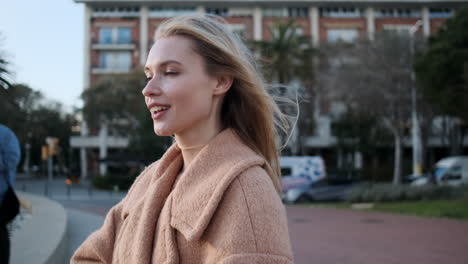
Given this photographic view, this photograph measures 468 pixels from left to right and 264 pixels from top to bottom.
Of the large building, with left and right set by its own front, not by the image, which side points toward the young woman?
front

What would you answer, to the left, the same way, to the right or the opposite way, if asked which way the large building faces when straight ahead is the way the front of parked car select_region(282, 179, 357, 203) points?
to the left

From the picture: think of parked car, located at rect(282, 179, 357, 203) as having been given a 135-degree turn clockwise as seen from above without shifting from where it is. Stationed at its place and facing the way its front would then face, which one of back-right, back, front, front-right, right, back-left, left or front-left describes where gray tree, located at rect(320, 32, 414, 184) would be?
front

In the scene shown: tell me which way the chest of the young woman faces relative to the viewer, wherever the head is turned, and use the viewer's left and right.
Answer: facing the viewer and to the left of the viewer

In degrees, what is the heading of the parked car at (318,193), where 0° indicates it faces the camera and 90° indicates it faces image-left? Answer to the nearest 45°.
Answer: approximately 90°

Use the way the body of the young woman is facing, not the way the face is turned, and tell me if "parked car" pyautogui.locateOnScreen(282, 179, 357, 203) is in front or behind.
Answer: behind

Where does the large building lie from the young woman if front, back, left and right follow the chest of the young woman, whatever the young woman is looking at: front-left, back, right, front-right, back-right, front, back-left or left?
back-right

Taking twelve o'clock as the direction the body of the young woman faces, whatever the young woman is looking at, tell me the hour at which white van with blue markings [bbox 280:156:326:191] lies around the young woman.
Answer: The white van with blue markings is roughly at 5 o'clock from the young woman.

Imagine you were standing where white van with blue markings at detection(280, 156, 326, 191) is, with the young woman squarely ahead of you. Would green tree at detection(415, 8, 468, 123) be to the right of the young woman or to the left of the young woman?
left

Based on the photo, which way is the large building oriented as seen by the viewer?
toward the camera

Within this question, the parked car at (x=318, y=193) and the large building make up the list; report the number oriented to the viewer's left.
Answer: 1

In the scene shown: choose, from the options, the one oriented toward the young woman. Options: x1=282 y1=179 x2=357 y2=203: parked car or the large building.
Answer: the large building

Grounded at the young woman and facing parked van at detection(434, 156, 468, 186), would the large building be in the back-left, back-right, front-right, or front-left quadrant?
front-left

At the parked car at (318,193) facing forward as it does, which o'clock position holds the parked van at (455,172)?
the parked van at (455,172) is roughly at 5 o'clock from the parked car at (318,193).

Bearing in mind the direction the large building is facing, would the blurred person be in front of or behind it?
in front

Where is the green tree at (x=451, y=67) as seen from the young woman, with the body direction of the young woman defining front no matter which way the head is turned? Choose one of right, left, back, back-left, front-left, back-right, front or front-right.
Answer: back
